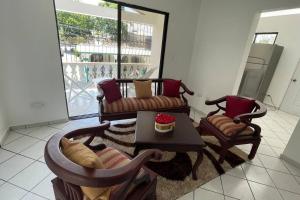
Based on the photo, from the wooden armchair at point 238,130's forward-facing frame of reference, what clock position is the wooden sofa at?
The wooden sofa is roughly at 1 o'clock from the wooden armchair.

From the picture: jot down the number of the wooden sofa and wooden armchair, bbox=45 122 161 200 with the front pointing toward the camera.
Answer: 1

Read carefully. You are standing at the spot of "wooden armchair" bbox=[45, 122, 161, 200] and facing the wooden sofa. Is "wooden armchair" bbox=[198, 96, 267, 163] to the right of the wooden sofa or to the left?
right

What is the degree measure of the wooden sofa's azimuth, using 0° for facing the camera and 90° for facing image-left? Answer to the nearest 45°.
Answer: approximately 0°

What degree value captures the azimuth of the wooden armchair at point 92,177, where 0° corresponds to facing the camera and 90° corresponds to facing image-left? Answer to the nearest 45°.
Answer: approximately 225°

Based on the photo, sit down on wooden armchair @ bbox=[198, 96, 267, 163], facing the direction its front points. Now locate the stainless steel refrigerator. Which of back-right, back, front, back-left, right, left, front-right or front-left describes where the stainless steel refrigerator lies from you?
back-right

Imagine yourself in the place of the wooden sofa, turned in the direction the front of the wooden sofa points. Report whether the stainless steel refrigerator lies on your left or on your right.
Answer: on your left

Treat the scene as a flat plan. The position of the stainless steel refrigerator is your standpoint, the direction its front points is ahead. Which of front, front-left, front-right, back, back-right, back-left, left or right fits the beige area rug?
front-left

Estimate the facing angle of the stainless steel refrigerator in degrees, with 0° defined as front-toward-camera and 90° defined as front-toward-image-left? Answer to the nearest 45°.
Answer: approximately 45°
